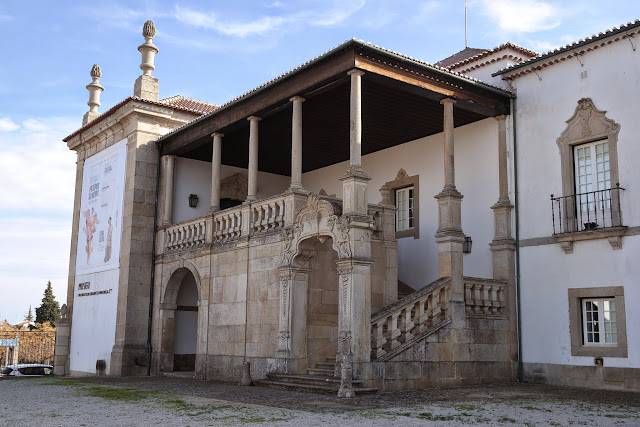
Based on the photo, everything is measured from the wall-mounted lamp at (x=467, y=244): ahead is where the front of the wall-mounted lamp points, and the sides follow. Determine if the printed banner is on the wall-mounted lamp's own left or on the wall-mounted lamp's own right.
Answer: on the wall-mounted lamp's own right

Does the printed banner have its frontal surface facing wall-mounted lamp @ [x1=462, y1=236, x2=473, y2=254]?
no

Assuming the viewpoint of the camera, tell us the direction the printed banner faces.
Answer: facing the viewer and to the left of the viewer

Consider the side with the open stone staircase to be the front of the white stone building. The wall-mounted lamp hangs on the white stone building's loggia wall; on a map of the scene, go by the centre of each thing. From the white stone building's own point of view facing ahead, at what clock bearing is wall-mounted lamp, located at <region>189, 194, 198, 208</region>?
The wall-mounted lamp is roughly at 3 o'clock from the white stone building.

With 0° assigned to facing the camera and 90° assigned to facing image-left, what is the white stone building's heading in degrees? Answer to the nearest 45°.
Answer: approximately 45°

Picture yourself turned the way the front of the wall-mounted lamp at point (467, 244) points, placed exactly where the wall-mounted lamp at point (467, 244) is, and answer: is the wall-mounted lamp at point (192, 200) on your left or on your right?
on your right

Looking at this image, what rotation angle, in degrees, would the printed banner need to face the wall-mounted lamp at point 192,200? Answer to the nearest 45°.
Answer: approximately 90° to its left

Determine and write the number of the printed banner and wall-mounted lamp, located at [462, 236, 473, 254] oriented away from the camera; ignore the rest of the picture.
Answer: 0

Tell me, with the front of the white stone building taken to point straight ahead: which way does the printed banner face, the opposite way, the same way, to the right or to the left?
the same way

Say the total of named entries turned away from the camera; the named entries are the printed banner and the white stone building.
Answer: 0
